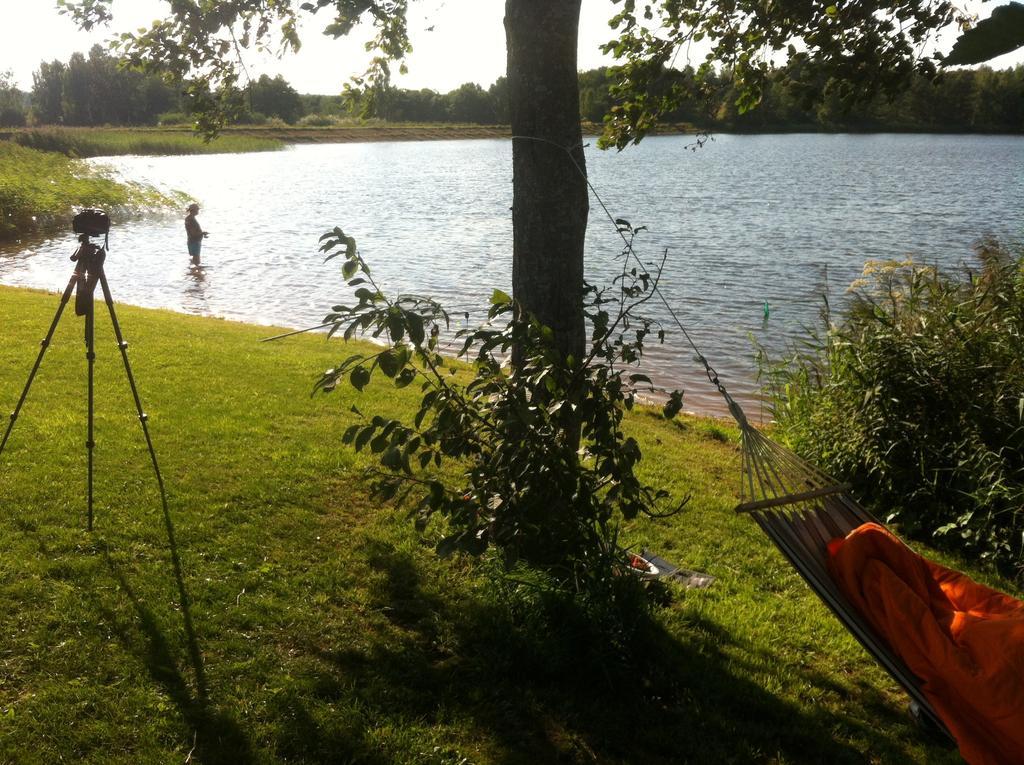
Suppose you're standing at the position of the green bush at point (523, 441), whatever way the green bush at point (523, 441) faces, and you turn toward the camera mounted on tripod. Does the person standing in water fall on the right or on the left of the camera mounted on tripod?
right

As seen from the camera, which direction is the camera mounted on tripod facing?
away from the camera

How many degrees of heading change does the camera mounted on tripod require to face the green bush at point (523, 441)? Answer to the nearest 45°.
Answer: approximately 135° to its right

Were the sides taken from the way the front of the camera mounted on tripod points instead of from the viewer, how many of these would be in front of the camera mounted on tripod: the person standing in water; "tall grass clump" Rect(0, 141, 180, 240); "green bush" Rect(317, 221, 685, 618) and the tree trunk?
2

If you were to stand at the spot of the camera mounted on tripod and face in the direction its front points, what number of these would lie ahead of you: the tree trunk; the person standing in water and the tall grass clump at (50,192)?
2

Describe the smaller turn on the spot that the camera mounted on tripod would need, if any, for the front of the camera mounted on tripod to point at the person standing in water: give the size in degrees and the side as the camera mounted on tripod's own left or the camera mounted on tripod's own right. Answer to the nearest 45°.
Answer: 0° — it already faces them

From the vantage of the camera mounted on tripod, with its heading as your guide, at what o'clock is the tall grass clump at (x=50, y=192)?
The tall grass clump is roughly at 12 o'clock from the camera mounted on tripod.

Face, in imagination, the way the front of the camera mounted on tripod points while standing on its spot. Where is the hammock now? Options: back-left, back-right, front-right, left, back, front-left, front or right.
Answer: back-right

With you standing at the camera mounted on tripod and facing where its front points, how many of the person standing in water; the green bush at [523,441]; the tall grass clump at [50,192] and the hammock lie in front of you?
2

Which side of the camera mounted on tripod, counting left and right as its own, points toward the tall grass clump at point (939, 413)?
right

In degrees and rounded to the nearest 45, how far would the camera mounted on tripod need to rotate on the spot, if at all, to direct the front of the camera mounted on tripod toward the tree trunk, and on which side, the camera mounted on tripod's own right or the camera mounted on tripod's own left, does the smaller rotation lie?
approximately 135° to the camera mounted on tripod's own right
